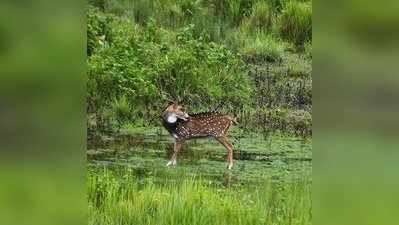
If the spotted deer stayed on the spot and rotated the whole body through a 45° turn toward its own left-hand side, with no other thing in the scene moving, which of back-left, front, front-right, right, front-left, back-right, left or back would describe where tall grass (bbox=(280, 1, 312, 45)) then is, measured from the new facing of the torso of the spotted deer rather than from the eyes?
back-right

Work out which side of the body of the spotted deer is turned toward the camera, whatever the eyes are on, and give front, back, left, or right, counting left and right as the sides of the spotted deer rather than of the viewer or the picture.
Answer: left
